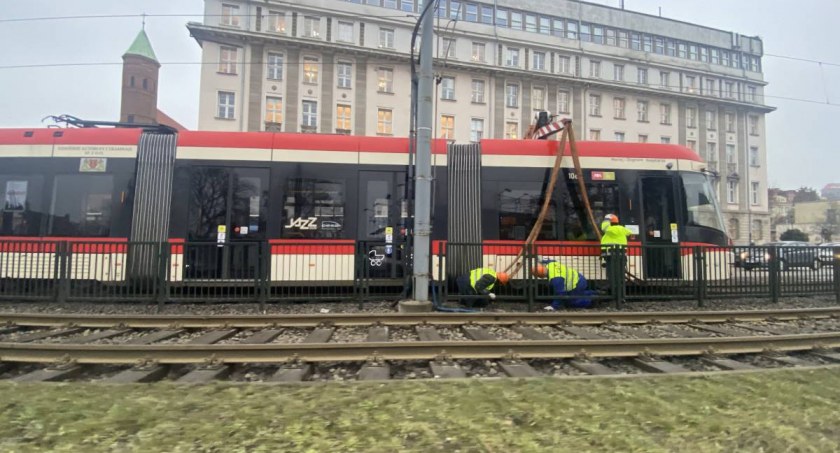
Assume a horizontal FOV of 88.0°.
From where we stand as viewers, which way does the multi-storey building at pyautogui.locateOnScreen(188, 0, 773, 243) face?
facing the viewer and to the right of the viewer

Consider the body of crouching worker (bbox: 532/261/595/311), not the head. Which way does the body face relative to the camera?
to the viewer's left

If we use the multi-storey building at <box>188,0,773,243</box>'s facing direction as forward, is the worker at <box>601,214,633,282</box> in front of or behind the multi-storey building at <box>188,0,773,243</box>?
in front

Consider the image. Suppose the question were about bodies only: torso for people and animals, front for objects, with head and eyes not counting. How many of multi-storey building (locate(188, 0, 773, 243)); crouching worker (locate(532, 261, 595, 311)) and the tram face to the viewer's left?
1

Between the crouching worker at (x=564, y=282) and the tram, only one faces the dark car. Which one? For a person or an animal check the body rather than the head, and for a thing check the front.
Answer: the tram

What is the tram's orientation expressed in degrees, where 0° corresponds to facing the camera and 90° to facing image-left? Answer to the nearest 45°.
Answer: approximately 270°

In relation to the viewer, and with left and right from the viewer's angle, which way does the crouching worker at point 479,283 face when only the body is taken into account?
facing to the right of the viewer

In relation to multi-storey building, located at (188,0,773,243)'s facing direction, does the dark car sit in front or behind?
in front

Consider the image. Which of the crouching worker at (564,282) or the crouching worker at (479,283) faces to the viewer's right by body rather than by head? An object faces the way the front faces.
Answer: the crouching worker at (479,283)

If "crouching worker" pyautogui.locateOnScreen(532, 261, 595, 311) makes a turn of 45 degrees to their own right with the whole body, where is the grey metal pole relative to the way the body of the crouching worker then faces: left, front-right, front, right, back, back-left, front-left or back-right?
left

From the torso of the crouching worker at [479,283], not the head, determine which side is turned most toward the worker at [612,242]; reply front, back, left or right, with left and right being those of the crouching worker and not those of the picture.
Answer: front

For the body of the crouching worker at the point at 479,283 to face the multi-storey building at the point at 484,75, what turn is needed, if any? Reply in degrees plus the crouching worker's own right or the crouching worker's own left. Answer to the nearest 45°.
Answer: approximately 90° to the crouching worker's own left
